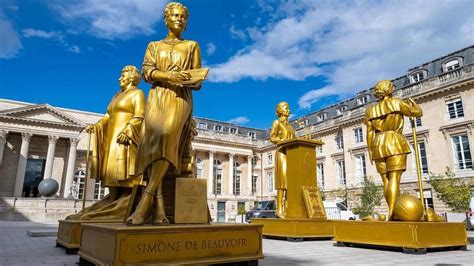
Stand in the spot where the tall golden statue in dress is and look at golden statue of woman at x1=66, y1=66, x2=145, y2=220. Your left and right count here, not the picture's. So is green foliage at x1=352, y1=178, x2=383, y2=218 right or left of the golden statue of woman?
right

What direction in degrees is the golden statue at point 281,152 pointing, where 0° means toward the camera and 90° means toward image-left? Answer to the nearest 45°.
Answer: approximately 315°

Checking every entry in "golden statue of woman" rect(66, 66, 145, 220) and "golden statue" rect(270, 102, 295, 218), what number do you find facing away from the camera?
0

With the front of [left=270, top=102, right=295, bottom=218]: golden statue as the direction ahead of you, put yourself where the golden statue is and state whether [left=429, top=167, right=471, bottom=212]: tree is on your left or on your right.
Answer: on your left
